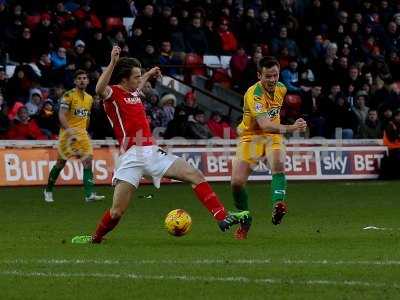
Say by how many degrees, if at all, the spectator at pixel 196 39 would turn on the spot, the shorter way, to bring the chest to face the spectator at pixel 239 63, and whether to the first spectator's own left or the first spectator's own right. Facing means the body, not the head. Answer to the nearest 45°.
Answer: approximately 90° to the first spectator's own left

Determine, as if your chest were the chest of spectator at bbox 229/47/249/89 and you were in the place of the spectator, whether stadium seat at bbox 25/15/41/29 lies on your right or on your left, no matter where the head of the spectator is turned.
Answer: on your right

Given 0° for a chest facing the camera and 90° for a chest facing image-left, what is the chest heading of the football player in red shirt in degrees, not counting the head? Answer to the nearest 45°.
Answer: approximately 315°

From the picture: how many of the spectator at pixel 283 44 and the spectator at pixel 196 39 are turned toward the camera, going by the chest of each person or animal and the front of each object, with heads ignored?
2

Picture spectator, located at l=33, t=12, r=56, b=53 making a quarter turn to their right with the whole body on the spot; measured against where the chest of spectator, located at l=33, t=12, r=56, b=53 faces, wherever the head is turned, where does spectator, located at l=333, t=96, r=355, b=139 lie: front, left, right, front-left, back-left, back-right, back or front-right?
back
